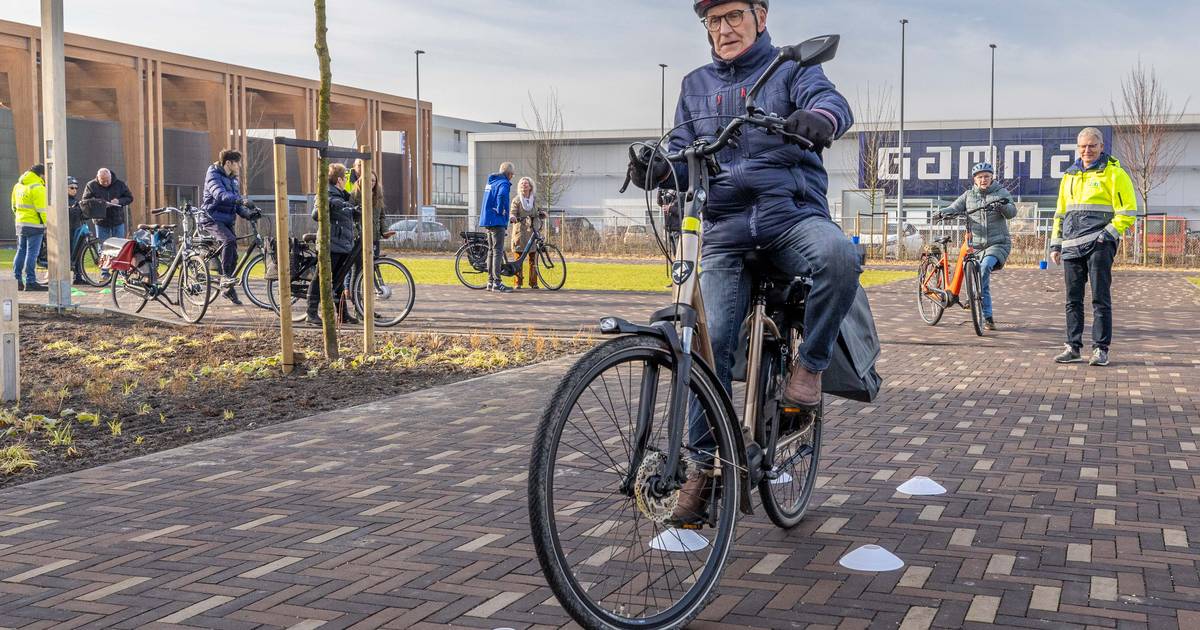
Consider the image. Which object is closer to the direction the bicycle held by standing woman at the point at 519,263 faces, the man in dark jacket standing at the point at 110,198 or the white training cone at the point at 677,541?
the white training cone

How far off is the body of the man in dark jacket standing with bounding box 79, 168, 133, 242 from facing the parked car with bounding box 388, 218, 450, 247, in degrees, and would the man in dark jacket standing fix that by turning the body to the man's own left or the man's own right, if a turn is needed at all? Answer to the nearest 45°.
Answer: approximately 135° to the man's own left

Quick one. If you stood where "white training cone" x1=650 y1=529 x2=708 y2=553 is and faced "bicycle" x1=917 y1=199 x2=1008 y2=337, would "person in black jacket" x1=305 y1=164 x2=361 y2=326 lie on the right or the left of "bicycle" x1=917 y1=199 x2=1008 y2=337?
left

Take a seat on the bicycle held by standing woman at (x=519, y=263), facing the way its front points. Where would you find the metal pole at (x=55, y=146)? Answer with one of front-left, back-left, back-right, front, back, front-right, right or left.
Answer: back-right

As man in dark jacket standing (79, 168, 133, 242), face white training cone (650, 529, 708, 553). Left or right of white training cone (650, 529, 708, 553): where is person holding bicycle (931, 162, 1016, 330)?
left

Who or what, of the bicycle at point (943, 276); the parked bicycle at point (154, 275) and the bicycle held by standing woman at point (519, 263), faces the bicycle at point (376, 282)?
the parked bicycle at point (154, 275)

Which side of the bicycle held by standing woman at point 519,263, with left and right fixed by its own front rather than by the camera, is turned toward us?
right

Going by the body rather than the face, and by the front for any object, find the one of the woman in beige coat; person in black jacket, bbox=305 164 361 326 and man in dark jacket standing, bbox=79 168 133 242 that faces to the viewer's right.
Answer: the person in black jacket

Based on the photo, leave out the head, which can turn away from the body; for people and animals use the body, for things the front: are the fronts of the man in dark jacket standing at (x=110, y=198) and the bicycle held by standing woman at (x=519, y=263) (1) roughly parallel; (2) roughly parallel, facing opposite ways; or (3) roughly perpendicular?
roughly perpendicular

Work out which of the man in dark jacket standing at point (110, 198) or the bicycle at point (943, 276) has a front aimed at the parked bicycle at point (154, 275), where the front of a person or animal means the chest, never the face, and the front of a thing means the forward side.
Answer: the man in dark jacket standing
